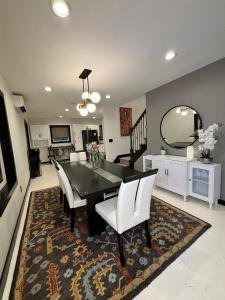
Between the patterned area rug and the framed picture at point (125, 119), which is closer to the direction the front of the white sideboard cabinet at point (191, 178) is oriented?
the patterned area rug

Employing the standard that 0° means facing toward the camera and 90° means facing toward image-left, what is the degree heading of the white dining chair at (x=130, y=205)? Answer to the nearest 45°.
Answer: approximately 135°

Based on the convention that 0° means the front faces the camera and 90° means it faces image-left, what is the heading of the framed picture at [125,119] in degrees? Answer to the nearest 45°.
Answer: approximately 0°

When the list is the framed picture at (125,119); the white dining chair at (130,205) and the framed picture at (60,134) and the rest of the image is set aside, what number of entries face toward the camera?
2

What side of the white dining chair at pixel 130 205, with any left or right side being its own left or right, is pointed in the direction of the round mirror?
right

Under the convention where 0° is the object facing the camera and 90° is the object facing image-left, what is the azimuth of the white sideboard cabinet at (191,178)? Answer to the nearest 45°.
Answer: approximately 45°

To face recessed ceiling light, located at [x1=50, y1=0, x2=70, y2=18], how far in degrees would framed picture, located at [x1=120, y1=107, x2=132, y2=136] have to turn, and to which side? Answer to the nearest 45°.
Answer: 0° — it already faces it

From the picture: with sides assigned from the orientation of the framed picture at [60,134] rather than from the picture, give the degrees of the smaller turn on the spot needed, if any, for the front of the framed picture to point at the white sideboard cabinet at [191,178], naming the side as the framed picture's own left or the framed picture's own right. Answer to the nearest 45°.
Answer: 0° — it already faces it

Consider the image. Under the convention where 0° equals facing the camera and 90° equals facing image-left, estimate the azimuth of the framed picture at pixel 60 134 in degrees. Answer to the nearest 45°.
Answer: approximately 0°

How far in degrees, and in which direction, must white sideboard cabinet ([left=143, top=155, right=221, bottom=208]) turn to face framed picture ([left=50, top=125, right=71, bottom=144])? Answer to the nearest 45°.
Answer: approximately 45° to its right

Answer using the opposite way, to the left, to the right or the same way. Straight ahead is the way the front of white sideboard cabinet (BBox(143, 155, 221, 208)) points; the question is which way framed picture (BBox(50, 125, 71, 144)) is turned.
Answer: to the left
